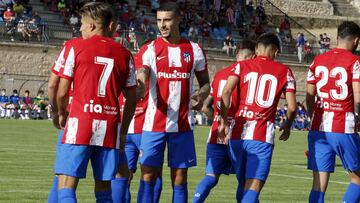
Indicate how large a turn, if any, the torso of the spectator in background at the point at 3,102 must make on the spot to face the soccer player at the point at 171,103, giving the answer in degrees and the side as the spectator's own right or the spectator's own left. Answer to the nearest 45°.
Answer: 0° — they already face them

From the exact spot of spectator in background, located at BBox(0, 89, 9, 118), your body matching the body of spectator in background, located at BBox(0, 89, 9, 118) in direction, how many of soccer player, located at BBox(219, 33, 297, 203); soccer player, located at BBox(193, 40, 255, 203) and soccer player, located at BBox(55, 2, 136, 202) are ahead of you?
3

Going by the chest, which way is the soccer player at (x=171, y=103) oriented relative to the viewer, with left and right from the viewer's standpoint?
facing the viewer

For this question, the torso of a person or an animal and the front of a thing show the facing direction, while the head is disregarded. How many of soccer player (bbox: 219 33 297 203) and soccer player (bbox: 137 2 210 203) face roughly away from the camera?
1

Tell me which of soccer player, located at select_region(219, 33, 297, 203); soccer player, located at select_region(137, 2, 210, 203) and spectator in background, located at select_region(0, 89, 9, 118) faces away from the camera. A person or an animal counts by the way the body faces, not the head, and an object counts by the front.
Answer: soccer player, located at select_region(219, 33, 297, 203)

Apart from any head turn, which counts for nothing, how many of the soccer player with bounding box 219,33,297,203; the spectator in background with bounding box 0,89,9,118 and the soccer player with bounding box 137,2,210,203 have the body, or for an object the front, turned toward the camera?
2

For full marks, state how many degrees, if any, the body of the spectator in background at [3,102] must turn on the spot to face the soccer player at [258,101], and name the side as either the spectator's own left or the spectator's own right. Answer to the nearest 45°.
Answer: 0° — they already face them

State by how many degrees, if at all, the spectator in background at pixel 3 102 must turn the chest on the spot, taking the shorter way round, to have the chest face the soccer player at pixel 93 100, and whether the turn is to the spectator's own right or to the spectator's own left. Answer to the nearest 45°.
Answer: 0° — they already face them

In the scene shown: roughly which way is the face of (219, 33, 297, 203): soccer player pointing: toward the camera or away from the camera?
away from the camera

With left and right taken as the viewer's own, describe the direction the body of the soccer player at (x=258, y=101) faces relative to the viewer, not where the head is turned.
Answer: facing away from the viewer

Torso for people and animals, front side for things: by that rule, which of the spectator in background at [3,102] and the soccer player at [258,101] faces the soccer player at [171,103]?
the spectator in background
